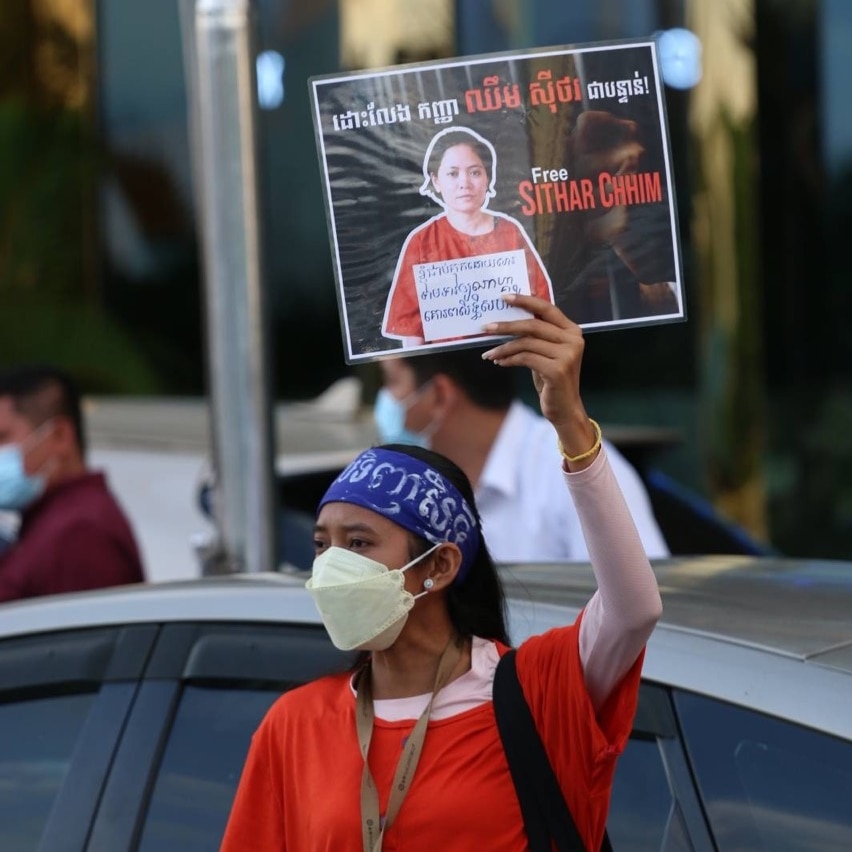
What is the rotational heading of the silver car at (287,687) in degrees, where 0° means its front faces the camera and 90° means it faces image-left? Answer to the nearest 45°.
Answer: approximately 90°

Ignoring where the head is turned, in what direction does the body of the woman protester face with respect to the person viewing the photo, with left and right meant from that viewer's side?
facing the viewer and to the left of the viewer

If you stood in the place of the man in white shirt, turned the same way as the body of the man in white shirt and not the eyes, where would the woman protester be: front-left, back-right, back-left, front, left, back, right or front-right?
left

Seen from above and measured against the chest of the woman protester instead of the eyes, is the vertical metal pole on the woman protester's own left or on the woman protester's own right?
on the woman protester's own right

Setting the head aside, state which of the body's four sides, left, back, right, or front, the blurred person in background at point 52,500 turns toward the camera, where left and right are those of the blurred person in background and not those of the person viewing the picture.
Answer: left

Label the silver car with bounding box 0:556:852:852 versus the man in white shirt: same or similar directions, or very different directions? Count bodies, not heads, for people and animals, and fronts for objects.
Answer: same or similar directions

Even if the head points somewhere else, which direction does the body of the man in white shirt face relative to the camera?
to the viewer's left

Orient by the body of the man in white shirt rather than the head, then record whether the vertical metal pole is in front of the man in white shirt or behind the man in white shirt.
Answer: in front

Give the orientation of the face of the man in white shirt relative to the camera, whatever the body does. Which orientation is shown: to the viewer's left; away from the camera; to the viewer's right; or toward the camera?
to the viewer's left
